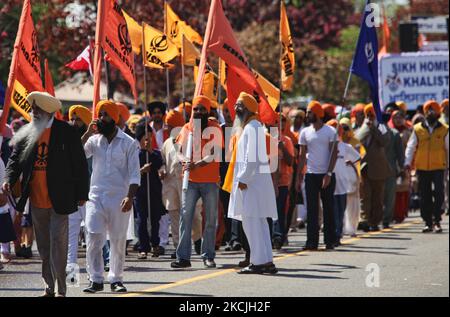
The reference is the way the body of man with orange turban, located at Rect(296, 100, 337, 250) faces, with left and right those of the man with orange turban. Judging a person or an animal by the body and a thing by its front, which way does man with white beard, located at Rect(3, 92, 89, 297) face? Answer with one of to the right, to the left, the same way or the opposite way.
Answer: the same way

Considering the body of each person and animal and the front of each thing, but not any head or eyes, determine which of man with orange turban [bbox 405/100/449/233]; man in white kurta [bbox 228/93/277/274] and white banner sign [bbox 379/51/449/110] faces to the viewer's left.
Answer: the man in white kurta

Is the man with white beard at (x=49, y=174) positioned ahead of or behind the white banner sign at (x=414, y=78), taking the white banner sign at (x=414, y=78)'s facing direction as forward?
ahead

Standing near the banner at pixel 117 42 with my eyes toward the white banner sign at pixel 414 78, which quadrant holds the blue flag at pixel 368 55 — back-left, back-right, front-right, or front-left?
front-right

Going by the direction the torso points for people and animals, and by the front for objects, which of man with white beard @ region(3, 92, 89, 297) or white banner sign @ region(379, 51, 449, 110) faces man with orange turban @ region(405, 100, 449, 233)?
the white banner sign

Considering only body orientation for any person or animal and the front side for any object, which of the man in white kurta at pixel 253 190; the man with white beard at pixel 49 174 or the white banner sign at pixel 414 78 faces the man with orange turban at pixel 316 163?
the white banner sign

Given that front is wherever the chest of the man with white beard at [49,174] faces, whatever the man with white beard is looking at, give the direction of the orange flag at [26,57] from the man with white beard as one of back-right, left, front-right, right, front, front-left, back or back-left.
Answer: back-right

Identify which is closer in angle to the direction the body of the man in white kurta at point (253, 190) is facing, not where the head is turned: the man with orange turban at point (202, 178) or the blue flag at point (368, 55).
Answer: the man with orange turban

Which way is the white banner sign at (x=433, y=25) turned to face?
toward the camera

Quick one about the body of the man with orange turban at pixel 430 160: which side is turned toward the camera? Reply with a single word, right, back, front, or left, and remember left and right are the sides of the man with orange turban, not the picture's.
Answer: front

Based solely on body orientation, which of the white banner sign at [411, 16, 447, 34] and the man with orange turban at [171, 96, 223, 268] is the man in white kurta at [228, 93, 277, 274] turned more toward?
the man with orange turban

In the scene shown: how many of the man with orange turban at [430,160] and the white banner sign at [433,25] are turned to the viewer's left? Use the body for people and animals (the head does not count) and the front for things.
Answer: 0

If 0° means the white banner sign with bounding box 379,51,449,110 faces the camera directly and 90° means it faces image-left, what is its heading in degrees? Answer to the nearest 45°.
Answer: approximately 0°

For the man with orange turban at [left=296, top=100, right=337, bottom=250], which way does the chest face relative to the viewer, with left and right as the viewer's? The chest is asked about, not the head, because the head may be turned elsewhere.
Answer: facing the viewer and to the left of the viewer
